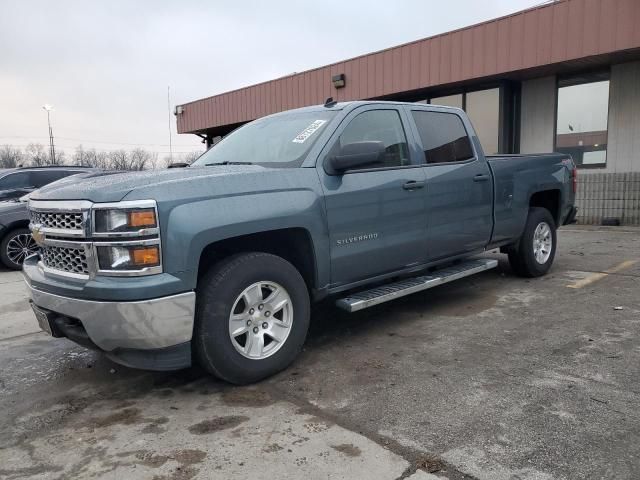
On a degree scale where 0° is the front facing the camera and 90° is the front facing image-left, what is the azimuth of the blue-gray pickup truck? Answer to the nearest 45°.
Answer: approximately 45°

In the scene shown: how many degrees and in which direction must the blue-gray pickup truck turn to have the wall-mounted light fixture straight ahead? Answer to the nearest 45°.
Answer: approximately 135° to its right
